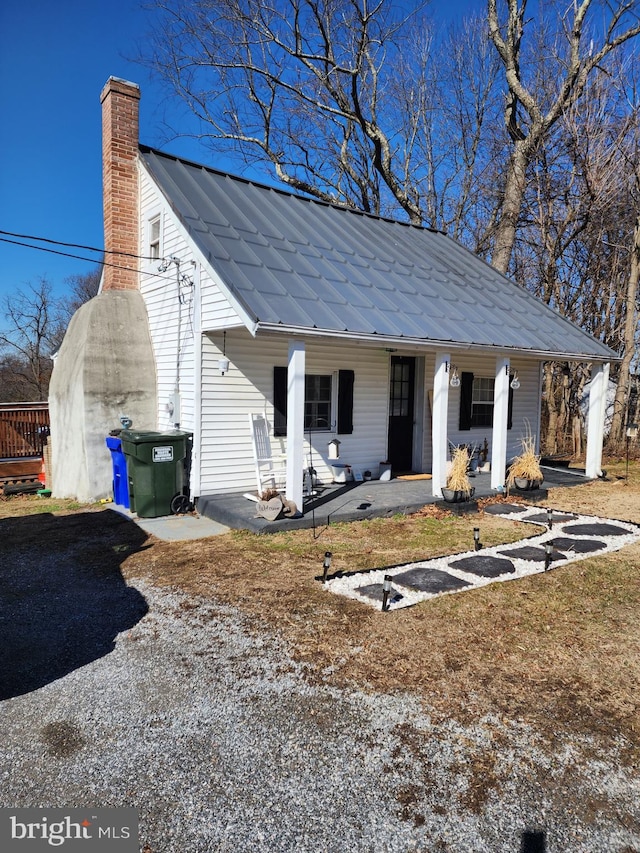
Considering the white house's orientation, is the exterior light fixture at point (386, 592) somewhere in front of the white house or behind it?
in front

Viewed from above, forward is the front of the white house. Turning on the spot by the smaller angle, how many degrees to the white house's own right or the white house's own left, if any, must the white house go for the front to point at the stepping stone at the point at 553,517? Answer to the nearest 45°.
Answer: approximately 45° to the white house's own left

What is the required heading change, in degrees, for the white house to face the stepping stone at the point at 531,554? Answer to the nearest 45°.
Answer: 0° — it already faces it

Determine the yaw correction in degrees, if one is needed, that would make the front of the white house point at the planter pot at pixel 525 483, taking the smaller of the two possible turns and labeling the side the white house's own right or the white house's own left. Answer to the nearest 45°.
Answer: approximately 45° to the white house's own left

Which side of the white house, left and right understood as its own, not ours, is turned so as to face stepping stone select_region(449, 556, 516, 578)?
front

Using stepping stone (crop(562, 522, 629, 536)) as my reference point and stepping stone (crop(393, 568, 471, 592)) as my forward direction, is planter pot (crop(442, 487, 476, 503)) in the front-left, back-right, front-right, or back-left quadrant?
front-right

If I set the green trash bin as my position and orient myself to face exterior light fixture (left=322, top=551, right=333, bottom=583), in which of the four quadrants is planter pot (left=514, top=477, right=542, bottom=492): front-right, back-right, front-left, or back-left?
front-left

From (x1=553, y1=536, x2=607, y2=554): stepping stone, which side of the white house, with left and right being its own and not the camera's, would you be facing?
front

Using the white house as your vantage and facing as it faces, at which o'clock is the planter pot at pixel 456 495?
The planter pot is roughly at 11 o'clock from the white house.

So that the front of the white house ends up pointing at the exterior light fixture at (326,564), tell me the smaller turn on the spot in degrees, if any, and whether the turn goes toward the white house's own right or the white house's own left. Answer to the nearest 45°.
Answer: approximately 45° to the white house's own right

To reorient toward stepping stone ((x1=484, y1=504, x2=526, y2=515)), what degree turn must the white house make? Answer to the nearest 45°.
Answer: approximately 45° to its left

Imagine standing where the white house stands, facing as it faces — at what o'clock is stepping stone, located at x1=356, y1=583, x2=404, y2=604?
The stepping stone is roughly at 1 o'clock from the white house.
